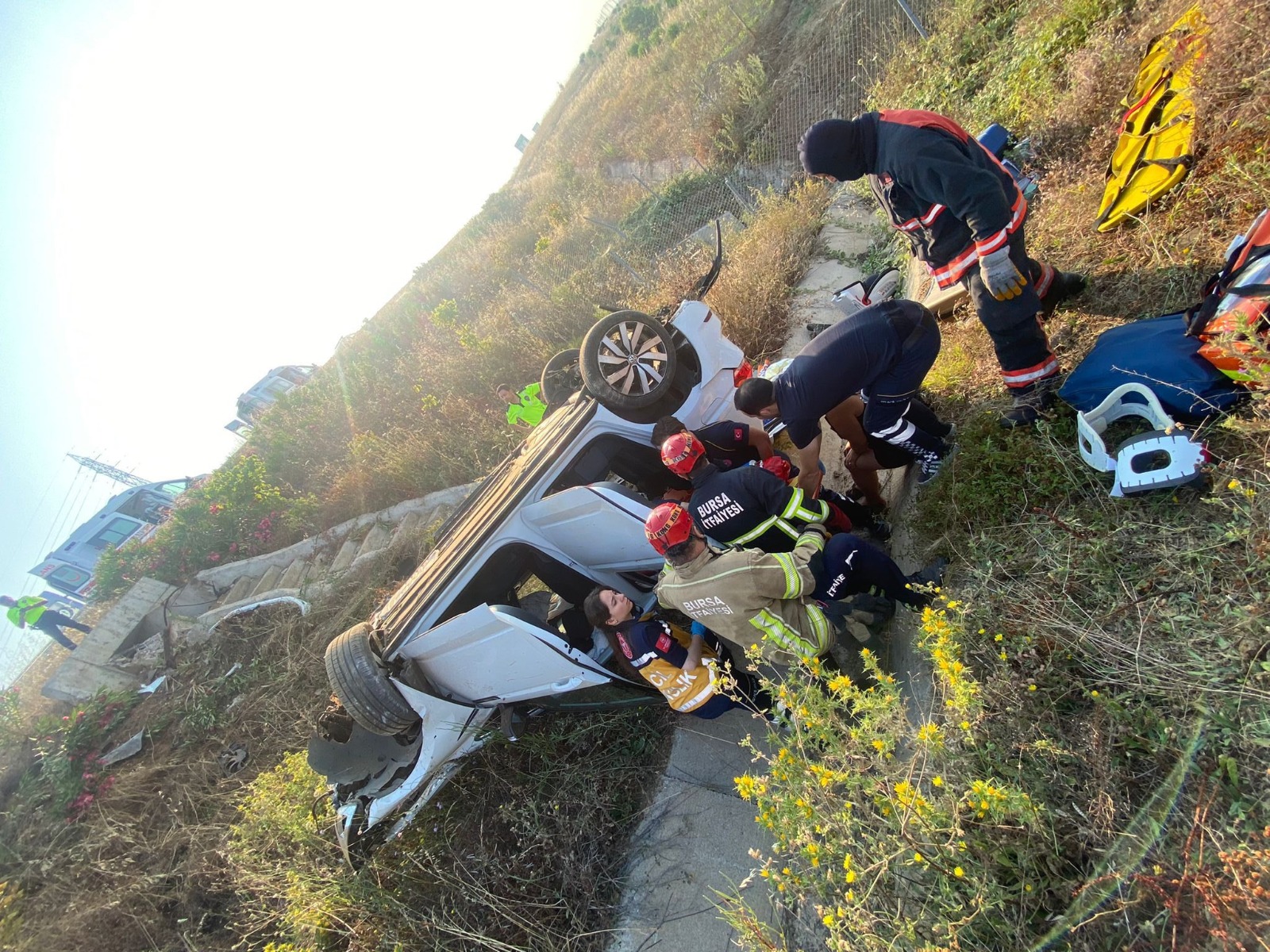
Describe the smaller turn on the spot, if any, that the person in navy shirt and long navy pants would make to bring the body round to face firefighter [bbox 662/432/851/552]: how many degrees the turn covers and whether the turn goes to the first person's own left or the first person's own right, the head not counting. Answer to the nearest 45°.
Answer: approximately 45° to the first person's own left

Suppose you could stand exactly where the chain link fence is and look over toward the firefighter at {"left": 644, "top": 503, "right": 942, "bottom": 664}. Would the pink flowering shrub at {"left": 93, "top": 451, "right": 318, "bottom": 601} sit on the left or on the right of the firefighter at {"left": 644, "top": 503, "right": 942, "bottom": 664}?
right

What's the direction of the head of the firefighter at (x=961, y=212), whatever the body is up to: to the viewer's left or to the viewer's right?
to the viewer's left

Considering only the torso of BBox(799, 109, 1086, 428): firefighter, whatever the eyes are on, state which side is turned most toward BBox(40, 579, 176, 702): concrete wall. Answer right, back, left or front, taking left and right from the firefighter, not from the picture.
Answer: front

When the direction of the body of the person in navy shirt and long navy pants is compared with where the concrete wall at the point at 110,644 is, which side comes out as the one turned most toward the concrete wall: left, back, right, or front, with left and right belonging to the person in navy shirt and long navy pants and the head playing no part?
front

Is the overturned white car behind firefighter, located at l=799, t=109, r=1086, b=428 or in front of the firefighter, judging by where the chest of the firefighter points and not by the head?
in front

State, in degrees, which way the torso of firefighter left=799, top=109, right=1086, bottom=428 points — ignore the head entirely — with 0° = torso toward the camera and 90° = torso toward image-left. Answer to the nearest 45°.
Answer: approximately 90°

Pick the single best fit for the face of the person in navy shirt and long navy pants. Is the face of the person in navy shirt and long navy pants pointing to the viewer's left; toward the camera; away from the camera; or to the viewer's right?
to the viewer's left

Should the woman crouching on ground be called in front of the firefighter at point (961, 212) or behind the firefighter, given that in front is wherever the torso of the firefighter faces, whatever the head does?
in front

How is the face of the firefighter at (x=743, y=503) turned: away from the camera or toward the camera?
away from the camera

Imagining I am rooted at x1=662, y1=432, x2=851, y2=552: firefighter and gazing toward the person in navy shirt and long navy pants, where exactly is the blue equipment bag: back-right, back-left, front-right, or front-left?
front-right

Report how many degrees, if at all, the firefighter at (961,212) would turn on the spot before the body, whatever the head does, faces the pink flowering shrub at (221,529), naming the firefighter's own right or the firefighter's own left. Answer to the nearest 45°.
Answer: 0° — they already face it

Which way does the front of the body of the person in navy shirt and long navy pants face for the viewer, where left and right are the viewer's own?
facing to the left of the viewer

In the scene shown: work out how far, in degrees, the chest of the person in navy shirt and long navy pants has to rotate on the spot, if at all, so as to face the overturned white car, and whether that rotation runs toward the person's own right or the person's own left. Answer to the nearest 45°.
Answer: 0° — they already face it

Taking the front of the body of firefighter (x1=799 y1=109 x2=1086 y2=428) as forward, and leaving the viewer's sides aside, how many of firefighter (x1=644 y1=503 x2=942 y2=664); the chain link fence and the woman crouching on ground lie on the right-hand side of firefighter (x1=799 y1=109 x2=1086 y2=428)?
1

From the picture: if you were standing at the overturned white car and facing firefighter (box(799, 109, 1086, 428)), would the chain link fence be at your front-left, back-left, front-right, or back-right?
front-left

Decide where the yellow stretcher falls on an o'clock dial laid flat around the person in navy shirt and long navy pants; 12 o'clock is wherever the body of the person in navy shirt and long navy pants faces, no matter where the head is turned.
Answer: The yellow stretcher is roughly at 5 o'clock from the person in navy shirt and long navy pants.

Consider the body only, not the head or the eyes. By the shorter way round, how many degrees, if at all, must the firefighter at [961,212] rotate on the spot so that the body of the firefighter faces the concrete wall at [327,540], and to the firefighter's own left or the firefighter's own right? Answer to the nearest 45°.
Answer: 0° — they already face it
